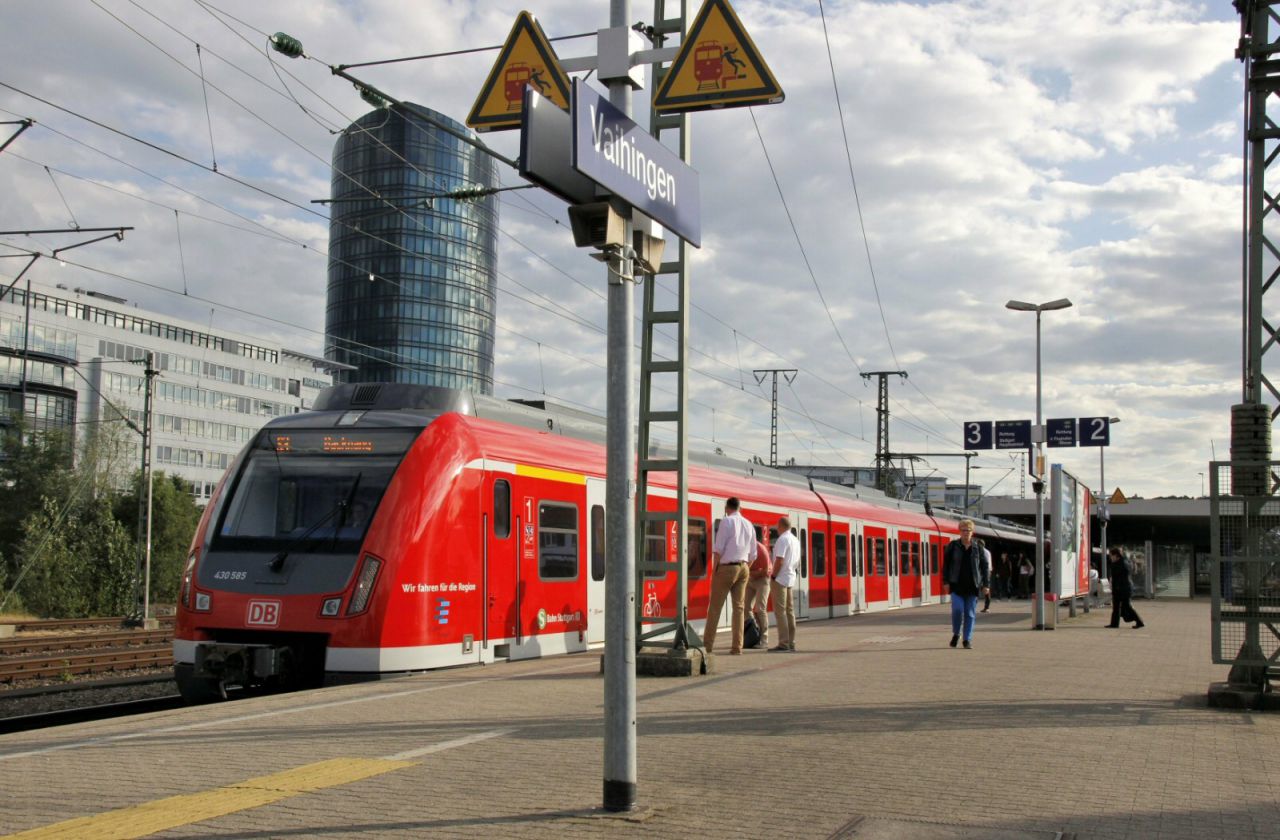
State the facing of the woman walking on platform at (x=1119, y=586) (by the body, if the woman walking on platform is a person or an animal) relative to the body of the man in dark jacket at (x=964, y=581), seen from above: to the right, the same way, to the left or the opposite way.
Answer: to the right

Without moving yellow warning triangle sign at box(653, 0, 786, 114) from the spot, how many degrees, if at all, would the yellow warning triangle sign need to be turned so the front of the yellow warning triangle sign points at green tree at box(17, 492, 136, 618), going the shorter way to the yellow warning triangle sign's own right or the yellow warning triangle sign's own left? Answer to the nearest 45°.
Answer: approximately 135° to the yellow warning triangle sign's own right

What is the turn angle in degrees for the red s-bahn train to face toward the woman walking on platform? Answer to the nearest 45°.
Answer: approximately 180°

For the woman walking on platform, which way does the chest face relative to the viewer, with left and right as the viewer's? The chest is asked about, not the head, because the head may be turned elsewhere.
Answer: facing to the left of the viewer

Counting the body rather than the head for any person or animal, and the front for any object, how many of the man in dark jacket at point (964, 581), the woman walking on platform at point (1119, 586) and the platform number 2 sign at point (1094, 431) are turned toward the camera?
2
